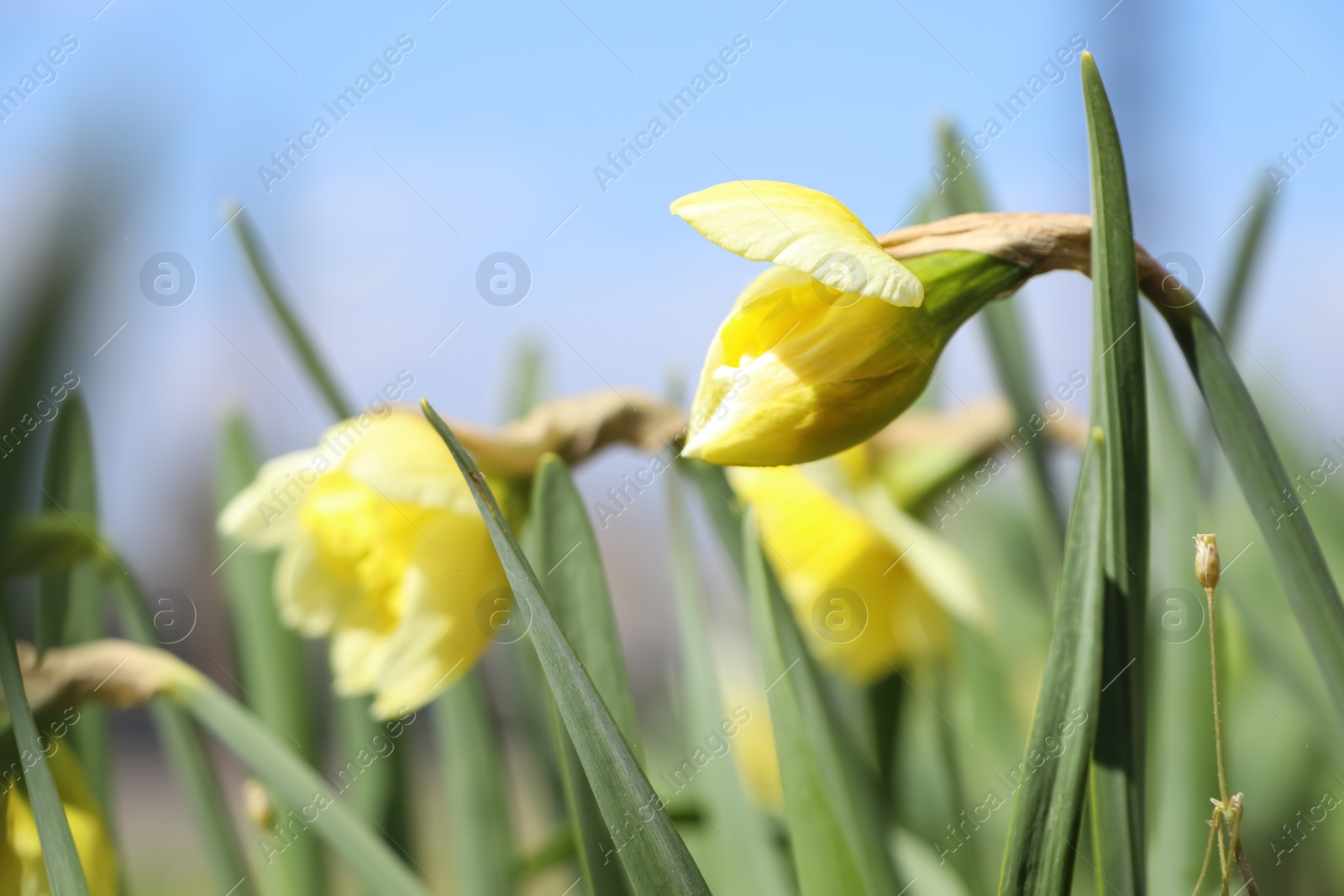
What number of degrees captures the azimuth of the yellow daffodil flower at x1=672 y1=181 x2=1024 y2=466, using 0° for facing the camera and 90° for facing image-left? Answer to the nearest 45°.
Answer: approximately 90°

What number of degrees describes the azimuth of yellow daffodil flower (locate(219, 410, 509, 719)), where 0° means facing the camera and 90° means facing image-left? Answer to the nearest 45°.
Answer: approximately 45°
